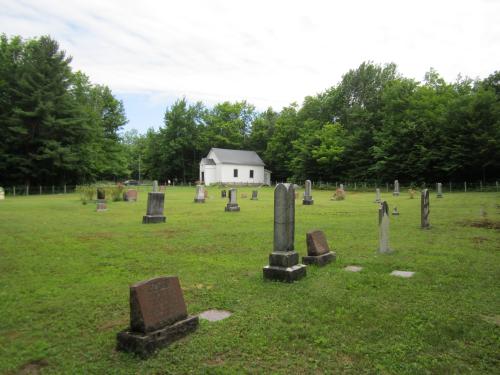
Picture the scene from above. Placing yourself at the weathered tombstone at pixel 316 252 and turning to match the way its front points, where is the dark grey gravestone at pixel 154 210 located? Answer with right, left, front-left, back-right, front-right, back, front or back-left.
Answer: back

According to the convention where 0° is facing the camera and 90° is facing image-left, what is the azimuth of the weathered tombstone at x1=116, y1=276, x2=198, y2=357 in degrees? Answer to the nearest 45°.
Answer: approximately 315°

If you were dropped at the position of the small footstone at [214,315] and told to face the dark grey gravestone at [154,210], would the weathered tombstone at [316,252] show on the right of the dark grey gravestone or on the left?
right

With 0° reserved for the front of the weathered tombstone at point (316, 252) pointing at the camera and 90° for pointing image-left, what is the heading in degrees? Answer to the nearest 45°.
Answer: approximately 315°

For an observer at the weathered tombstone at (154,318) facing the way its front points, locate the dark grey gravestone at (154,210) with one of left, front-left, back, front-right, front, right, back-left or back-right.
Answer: back-left

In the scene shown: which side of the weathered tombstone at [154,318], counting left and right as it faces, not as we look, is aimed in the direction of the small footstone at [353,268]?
left

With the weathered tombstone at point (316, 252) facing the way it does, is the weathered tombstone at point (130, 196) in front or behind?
behind

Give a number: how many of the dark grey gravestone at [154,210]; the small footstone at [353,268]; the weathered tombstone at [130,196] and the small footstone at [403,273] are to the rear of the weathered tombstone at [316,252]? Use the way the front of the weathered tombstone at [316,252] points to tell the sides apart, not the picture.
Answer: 2

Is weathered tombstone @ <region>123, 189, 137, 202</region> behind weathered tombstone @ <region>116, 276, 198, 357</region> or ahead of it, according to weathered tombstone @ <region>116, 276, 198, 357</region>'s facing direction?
behind
